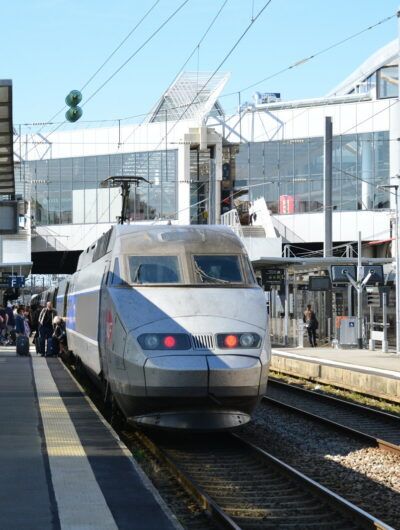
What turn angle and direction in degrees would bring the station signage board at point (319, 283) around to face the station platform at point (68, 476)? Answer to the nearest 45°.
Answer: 0° — it already faces it

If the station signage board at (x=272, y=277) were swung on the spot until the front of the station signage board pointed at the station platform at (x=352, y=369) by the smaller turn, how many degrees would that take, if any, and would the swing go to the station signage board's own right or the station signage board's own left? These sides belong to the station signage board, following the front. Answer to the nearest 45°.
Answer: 0° — it already faces it

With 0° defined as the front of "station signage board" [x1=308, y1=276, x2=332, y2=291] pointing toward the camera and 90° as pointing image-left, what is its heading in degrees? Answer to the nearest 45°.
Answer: approximately 0°

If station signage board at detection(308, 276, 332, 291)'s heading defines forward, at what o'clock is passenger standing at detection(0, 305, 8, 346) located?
The passenger standing is roughly at 3 o'clock from the station signage board.

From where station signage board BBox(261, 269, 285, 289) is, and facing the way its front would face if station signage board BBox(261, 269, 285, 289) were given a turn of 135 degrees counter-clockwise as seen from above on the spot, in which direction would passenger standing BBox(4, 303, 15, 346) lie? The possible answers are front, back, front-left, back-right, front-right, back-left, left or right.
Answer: back-left

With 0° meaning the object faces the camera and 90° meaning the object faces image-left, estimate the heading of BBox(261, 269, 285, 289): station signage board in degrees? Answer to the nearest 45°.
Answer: approximately 0°

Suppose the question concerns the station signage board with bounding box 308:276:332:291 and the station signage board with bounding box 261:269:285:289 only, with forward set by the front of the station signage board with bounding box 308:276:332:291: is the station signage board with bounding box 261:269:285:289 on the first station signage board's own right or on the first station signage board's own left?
on the first station signage board's own right
